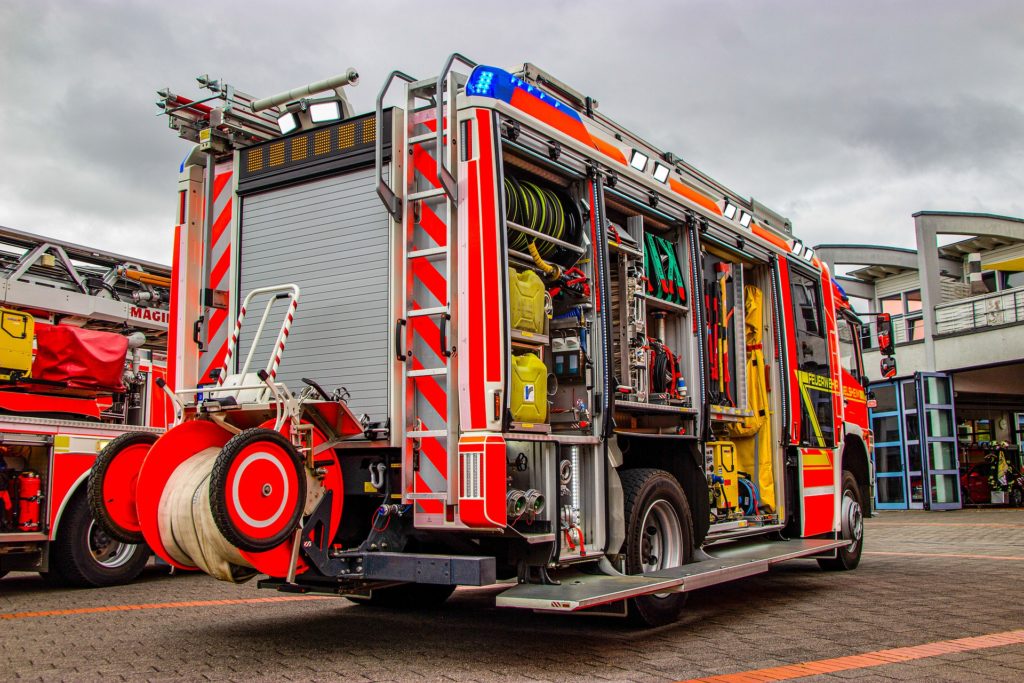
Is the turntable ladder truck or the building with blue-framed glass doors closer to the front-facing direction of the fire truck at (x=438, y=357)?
the building with blue-framed glass doors

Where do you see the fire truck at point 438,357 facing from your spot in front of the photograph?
facing away from the viewer and to the right of the viewer

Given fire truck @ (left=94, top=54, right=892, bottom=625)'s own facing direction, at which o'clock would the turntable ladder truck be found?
The turntable ladder truck is roughly at 9 o'clock from the fire truck.
